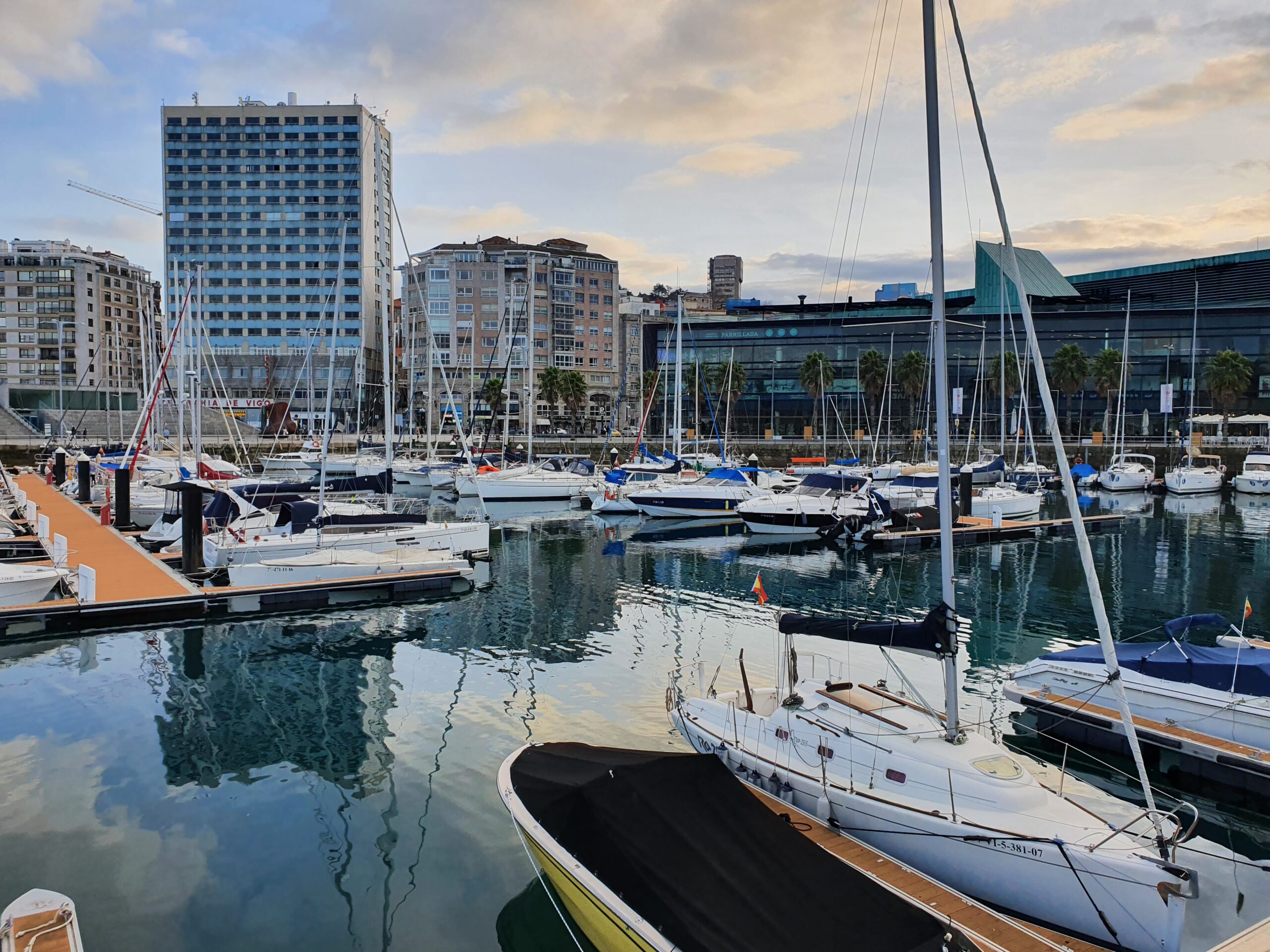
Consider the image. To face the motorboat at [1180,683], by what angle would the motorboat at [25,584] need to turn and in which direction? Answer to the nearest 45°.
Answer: approximately 45° to its right

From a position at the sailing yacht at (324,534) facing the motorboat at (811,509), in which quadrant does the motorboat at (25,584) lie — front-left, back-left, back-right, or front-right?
back-right

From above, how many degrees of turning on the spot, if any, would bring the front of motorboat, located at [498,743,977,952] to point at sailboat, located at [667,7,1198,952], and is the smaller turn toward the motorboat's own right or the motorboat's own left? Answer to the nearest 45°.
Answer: approximately 90° to the motorboat's own right

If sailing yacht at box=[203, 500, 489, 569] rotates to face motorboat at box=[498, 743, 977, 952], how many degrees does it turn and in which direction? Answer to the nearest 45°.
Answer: approximately 90° to its right

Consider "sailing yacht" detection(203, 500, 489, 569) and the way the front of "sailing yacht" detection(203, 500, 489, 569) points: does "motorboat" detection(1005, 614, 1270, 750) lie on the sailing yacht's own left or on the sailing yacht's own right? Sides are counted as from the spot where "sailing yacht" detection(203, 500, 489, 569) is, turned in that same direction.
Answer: on the sailing yacht's own right

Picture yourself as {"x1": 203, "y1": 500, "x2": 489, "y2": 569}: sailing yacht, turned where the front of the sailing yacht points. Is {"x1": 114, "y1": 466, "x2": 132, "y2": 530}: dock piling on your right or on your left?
on your left

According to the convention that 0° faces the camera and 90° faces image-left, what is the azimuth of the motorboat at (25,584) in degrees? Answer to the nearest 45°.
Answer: approximately 270°
